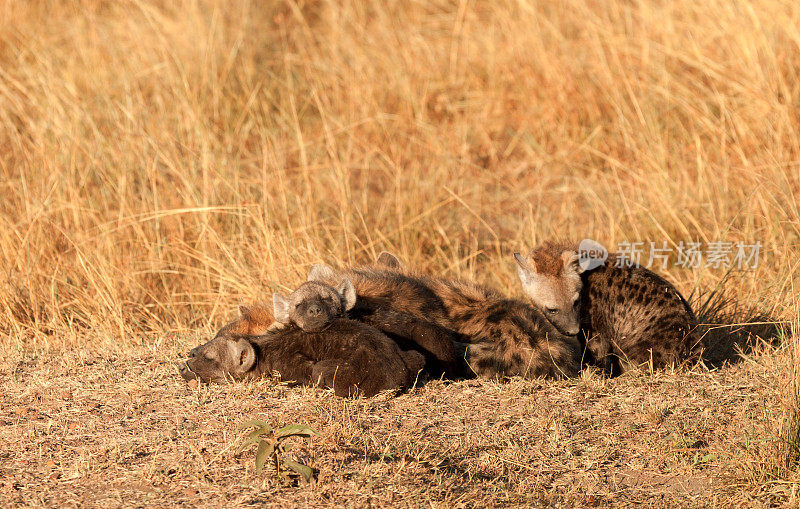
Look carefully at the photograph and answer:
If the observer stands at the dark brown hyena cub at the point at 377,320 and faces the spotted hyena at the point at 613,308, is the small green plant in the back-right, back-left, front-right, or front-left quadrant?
back-right

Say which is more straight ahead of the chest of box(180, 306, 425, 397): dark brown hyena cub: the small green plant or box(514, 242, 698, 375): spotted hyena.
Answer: the small green plant

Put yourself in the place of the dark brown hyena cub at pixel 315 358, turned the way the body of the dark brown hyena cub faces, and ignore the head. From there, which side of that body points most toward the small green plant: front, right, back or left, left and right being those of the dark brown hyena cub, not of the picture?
left

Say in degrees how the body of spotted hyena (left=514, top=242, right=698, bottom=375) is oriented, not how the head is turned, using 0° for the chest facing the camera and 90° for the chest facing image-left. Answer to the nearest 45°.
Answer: approximately 45°

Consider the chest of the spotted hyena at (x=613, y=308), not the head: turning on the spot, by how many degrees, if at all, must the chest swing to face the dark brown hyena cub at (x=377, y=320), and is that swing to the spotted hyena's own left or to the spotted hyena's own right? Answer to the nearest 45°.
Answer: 0° — it already faces it

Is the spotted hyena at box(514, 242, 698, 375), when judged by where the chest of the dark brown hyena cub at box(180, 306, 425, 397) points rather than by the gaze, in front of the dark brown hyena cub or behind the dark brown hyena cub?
behind

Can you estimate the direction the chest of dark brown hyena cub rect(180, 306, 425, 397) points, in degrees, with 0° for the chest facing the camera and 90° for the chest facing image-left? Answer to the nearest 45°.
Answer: approximately 90°
